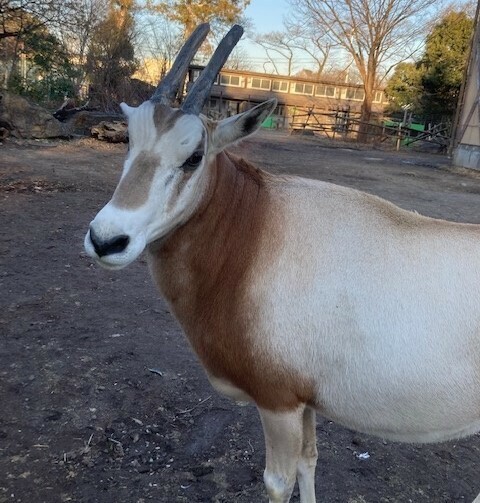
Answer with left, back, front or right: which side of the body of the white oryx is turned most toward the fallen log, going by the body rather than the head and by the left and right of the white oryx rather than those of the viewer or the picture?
right

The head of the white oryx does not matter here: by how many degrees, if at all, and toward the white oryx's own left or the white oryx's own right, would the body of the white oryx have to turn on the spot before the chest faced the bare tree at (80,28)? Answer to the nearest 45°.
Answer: approximately 45° to the white oryx's own right

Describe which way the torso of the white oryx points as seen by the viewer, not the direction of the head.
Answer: to the viewer's left
